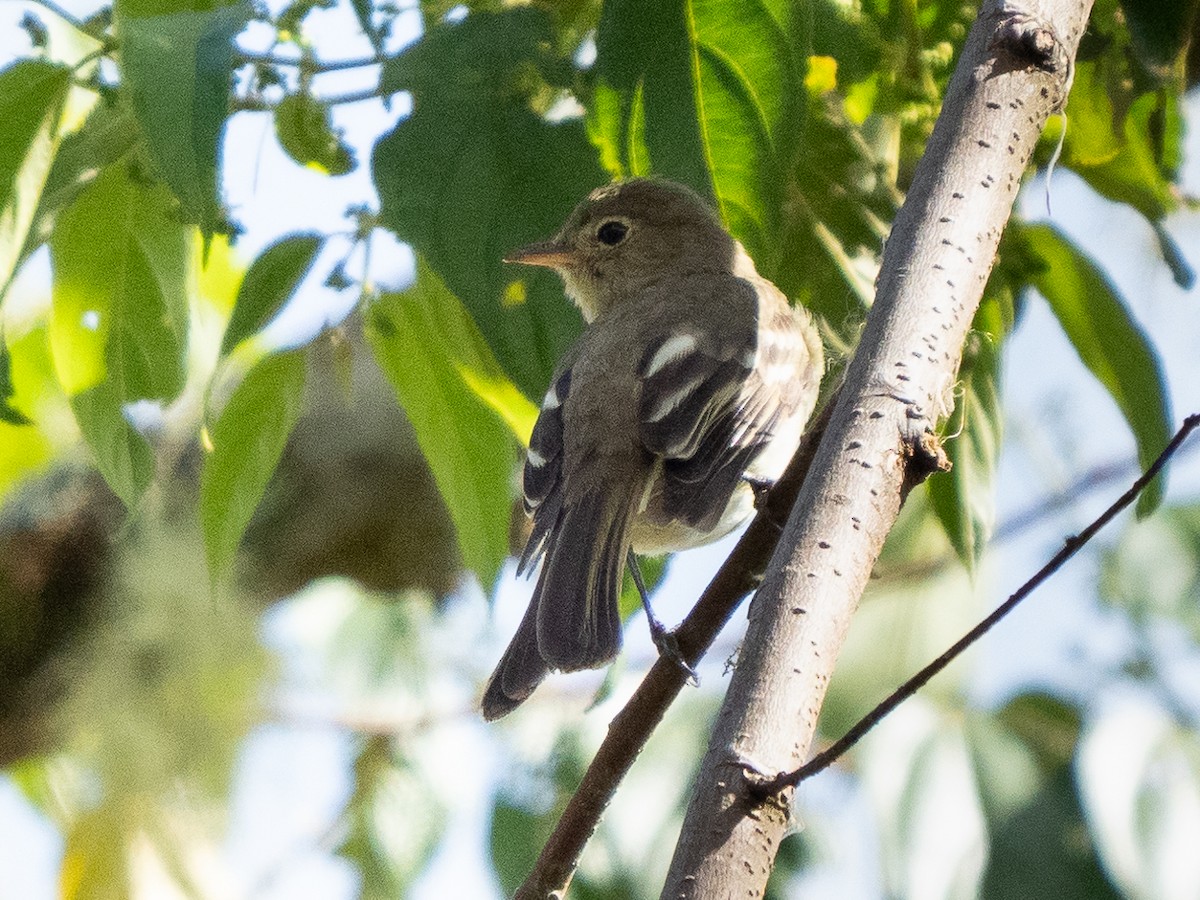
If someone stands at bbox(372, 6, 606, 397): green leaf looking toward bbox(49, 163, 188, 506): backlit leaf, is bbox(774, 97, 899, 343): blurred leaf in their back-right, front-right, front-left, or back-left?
back-right

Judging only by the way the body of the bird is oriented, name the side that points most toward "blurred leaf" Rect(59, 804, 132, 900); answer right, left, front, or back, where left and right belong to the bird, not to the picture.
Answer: left

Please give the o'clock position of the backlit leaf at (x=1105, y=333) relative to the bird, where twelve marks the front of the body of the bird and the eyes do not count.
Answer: The backlit leaf is roughly at 2 o'clock from the bird.

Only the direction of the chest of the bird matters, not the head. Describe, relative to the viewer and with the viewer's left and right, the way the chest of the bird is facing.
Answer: facing away from the viewer and to the right of the viewer
